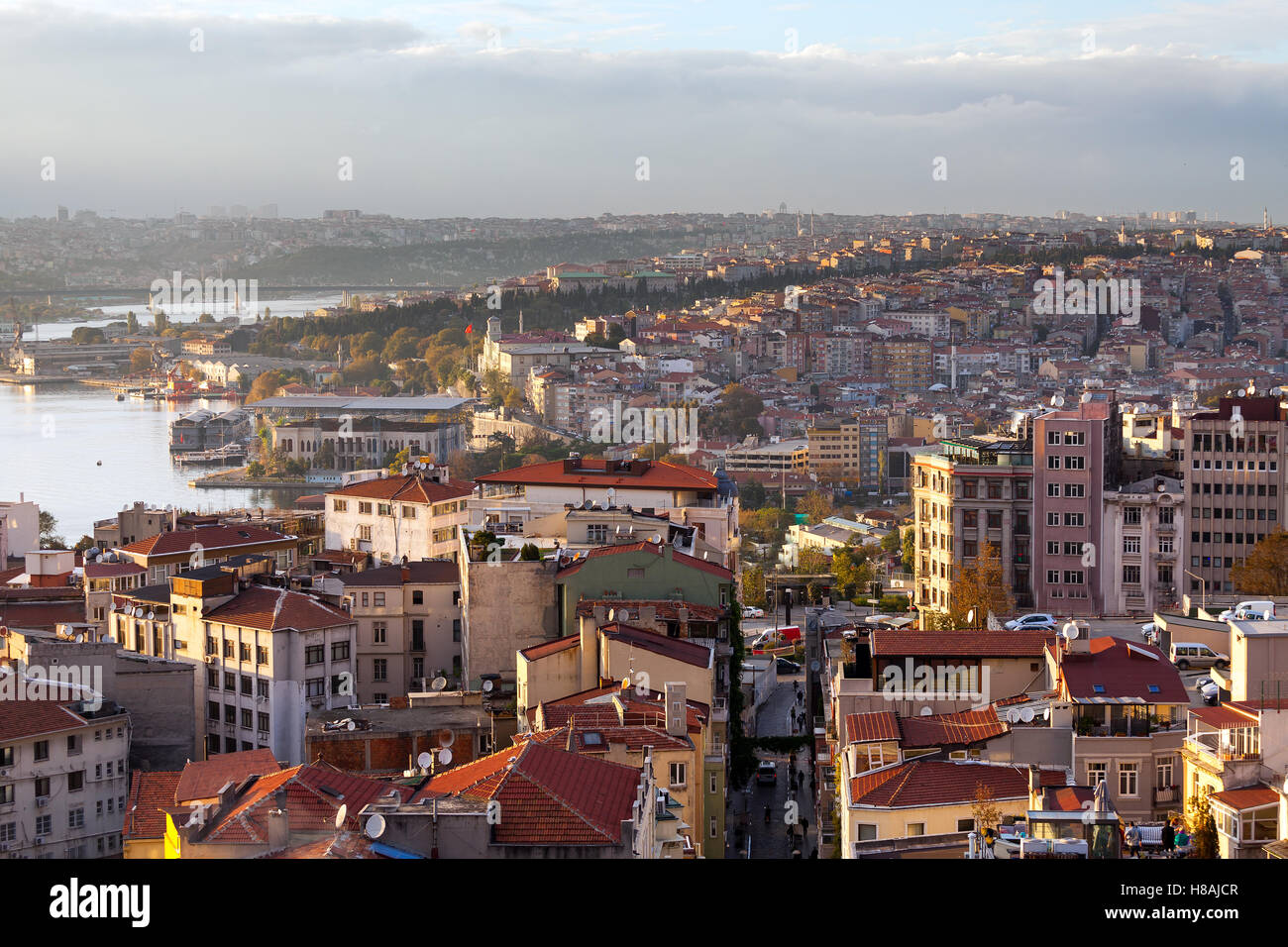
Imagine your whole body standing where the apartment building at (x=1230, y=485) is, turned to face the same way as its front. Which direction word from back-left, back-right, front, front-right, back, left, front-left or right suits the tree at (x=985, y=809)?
front

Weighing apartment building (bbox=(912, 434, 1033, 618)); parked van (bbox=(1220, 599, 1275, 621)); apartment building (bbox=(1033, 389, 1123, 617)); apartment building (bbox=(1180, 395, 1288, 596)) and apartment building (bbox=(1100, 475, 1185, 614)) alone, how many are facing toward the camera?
4

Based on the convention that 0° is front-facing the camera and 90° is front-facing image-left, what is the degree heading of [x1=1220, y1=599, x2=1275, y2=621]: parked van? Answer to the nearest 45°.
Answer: approximately 90°

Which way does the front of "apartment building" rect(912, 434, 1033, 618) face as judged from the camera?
facing the viewer

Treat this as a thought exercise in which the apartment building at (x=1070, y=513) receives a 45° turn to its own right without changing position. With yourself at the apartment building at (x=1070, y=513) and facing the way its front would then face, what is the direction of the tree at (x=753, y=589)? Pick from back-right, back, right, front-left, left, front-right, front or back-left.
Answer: right

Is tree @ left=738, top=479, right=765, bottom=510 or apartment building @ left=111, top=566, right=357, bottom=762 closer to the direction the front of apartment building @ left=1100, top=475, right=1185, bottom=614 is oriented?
the apartment building

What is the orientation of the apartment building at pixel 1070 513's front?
toward the camera

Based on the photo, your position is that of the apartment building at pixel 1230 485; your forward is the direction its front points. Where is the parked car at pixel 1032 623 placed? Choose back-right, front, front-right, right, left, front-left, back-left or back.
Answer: front

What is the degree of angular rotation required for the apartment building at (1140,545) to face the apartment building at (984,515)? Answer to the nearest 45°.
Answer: approximately 90° to its right

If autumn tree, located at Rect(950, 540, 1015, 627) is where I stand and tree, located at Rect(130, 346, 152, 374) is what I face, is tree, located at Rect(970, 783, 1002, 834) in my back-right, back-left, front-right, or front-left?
back-left

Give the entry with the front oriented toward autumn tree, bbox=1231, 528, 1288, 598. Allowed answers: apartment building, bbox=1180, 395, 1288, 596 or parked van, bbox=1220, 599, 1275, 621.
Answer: the apartment building

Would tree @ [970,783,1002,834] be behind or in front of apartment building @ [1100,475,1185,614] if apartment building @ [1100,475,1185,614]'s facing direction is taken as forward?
in front

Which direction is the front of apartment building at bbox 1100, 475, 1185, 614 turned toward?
toward the camera

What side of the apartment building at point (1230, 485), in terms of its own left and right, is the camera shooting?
front

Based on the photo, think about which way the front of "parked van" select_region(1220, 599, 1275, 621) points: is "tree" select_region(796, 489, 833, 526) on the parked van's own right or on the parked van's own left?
on the parked van's own right

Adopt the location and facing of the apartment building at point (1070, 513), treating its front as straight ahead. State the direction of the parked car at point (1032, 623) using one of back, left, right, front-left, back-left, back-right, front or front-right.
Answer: front

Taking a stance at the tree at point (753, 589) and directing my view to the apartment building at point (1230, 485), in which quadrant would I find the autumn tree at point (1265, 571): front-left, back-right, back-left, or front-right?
front-right

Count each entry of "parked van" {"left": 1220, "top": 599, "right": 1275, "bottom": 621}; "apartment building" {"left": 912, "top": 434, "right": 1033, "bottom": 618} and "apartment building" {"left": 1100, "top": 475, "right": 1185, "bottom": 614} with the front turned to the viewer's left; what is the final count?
1
